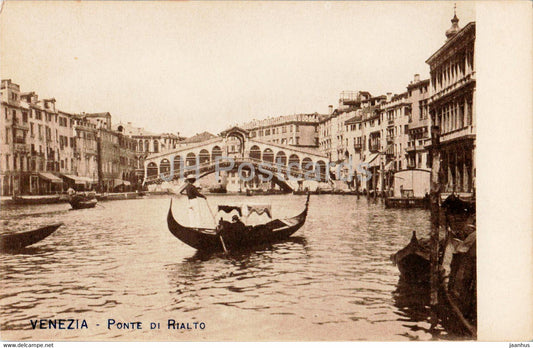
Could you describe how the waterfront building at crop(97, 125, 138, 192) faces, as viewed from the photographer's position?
facing the viewer and to the right of the viewer

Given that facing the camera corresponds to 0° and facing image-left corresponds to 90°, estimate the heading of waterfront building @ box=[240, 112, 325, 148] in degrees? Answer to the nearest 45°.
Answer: approximately 45°

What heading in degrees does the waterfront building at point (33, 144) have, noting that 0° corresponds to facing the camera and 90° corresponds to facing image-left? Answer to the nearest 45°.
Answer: approximately 315°

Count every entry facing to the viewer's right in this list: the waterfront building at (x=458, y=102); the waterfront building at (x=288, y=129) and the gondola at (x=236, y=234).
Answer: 1

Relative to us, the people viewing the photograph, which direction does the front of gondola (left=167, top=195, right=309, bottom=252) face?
facing to the right of the viewer

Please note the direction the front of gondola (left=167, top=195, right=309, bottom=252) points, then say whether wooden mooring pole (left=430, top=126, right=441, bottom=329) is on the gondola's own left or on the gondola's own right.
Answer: on the gondola's own right

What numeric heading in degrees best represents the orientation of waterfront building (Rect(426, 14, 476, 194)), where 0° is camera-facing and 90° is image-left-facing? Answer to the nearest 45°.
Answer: approximately 45°

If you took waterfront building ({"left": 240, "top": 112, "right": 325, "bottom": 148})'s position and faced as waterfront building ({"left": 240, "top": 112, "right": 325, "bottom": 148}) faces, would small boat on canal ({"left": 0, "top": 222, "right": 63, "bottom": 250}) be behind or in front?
in front

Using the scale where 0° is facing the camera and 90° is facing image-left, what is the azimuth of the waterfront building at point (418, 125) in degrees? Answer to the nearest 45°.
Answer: approximately 45°

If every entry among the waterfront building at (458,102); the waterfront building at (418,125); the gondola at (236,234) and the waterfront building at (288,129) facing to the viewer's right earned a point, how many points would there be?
1
